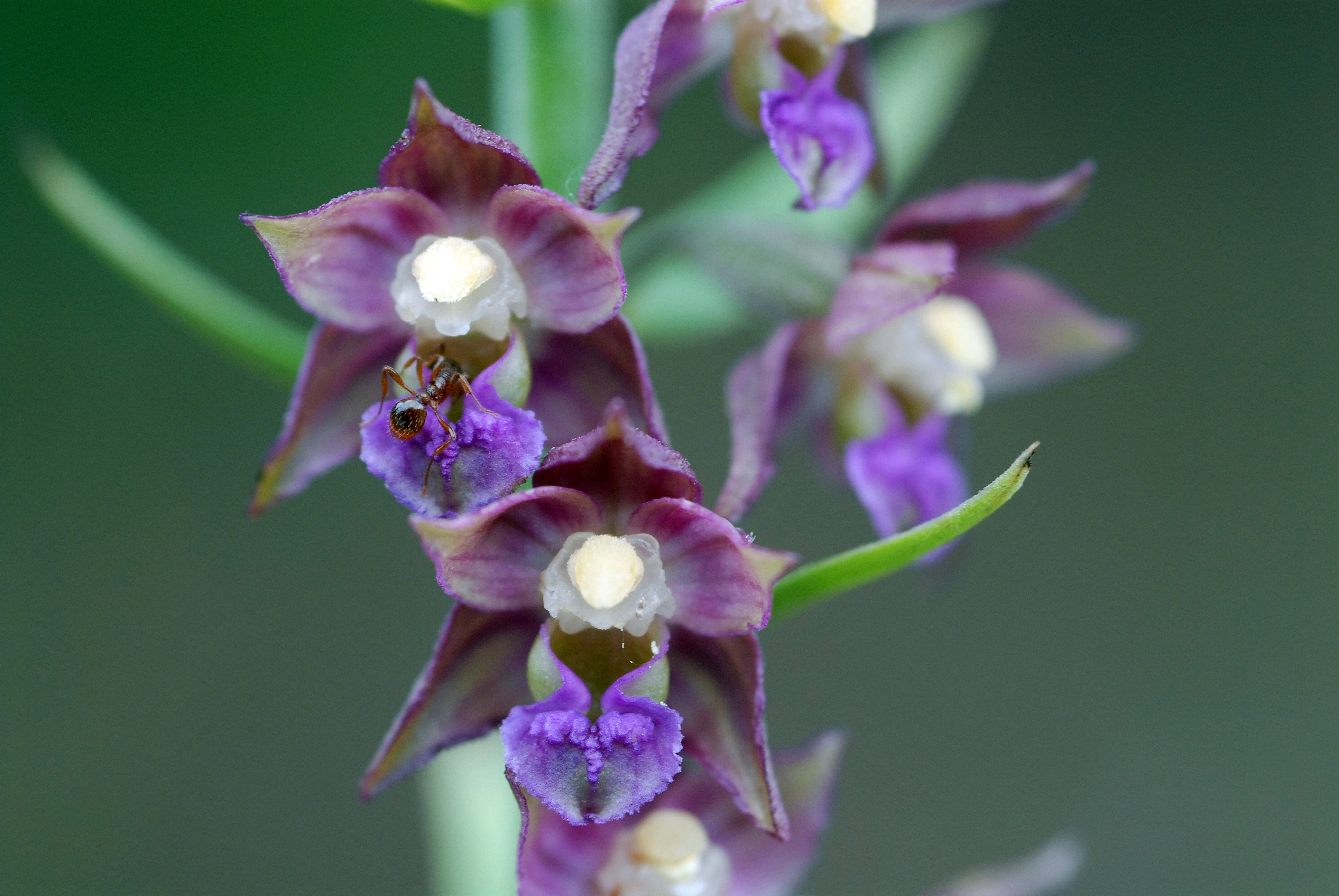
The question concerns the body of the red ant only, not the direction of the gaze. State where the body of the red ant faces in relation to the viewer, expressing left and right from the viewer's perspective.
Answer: facing away from the viewer and to the right of the viewer

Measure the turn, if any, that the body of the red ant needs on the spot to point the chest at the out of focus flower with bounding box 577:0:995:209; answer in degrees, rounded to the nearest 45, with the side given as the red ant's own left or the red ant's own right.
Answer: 0° — it already faces it

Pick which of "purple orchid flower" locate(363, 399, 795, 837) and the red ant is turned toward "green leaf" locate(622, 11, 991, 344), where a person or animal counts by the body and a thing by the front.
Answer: the red ant

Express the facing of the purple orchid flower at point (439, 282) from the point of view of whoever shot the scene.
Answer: facing the viewer

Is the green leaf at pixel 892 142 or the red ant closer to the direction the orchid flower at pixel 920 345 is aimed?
the red ant

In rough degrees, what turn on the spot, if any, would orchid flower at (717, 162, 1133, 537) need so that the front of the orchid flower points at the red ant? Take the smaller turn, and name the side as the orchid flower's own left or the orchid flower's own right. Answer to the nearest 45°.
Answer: approximately 90° to the orchid flower's own right

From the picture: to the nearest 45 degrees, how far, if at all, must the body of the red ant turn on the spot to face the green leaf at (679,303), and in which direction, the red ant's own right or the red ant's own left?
0° — it already faces it

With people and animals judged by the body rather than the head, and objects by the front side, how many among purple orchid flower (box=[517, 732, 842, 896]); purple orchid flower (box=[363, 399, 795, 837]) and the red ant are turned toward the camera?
2

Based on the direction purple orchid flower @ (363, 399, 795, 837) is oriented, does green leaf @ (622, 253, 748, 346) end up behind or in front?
behind

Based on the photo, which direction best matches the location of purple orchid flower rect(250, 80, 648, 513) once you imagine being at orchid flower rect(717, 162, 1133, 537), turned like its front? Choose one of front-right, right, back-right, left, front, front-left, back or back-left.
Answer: right

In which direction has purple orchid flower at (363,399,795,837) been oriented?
toward the camera

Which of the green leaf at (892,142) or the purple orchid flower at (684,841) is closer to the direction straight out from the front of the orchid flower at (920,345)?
the purple orchid flower

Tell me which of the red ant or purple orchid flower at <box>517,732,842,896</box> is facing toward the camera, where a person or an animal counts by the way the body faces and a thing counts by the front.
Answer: the purple orchid flower
